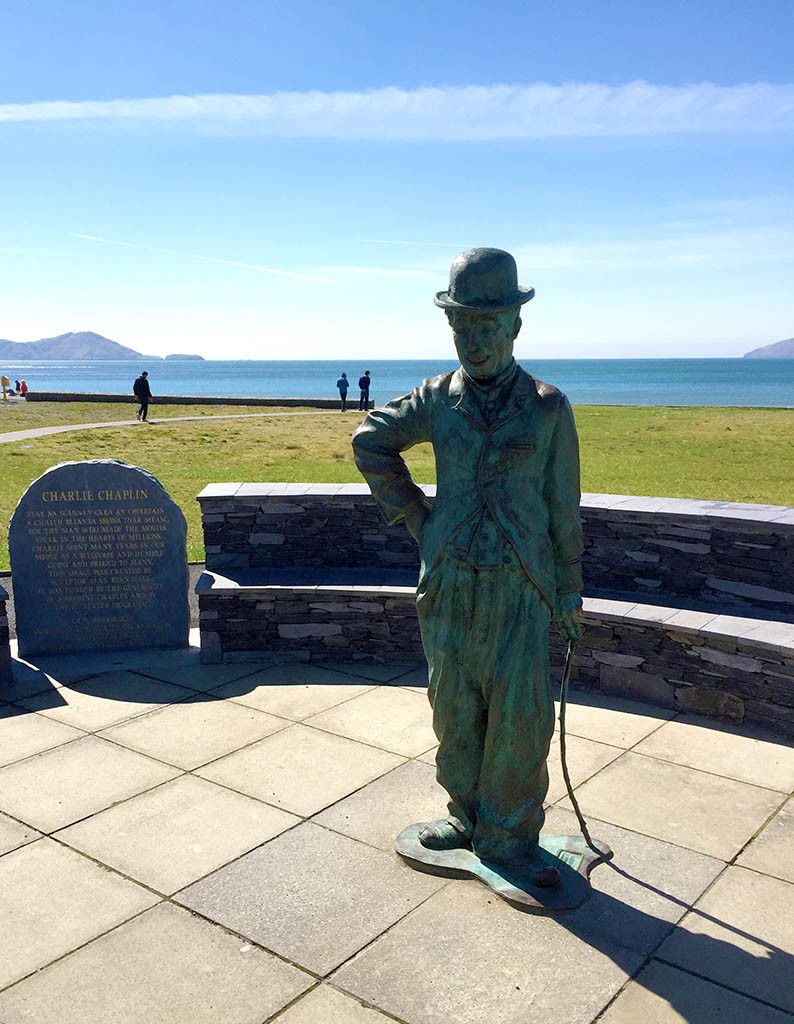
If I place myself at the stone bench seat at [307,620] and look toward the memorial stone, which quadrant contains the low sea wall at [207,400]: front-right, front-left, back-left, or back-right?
front-right

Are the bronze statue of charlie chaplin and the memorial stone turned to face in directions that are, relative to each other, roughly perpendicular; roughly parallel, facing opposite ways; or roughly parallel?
roughly parallel

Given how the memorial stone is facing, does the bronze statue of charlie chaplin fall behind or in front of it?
in front

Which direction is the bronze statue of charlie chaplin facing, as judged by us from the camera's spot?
facing the viewer

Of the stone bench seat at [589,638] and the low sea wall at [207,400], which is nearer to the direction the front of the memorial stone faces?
the stone bench seat

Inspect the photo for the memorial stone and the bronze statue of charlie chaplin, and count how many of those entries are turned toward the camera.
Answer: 2

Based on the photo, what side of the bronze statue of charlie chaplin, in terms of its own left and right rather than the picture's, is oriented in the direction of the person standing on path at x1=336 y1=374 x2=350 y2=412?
back

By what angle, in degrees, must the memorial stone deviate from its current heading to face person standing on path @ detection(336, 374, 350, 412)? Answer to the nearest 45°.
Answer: approximately 180°

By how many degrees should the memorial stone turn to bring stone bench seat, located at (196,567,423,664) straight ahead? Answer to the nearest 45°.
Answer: approximately 45° to its left

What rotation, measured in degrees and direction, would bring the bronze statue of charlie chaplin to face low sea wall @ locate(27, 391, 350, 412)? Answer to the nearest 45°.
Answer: approximately 180°

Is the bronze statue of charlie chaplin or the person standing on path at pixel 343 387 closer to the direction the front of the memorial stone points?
the bronze statue of charlie chaplin

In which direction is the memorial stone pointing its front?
toward the camera

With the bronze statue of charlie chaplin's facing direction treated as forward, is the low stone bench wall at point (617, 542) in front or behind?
behind
